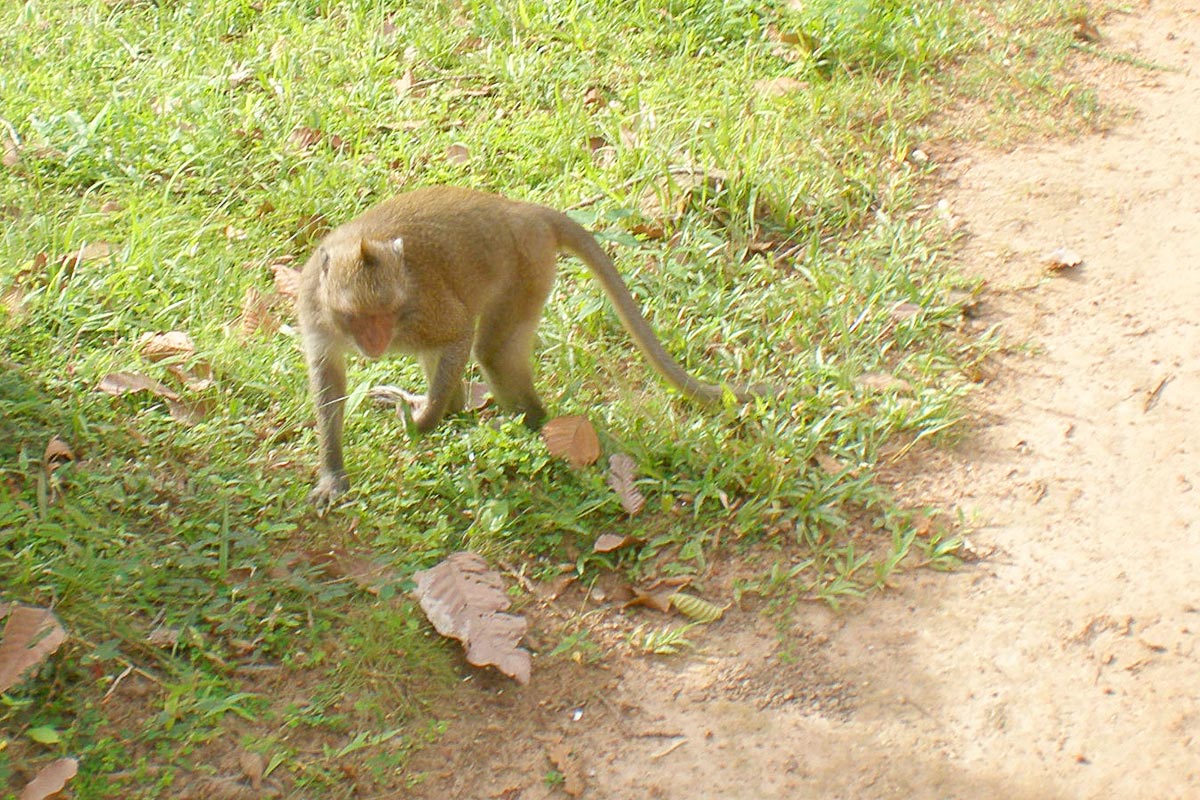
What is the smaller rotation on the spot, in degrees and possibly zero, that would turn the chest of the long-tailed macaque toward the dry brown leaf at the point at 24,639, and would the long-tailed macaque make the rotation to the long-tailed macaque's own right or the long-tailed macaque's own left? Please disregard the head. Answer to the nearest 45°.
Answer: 0° — it already faces it

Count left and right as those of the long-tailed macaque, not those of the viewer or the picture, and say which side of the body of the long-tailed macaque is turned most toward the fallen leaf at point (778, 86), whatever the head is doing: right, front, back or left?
back

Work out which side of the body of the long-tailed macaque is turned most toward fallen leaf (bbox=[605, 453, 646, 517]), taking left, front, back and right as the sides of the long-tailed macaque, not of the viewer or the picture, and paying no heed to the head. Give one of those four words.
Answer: left

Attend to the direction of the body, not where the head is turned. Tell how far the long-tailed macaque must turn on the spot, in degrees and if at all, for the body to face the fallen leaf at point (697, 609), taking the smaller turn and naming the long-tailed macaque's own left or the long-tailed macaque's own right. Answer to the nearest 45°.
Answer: approximately 90° to the long-tailed macaque's own left

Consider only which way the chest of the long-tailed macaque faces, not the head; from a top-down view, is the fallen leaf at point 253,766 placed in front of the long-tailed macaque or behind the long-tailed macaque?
in front

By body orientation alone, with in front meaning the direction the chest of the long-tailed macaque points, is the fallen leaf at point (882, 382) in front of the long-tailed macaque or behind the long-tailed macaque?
behind

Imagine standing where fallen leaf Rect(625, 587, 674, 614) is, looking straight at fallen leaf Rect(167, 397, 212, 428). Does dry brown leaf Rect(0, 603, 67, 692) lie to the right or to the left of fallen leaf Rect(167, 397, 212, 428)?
left

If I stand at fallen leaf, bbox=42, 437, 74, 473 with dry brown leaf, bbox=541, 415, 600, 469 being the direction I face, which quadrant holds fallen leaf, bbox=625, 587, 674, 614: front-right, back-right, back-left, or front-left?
front-right

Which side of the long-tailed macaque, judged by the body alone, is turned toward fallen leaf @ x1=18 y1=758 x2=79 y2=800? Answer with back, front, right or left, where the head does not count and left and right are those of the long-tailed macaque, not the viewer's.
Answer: front

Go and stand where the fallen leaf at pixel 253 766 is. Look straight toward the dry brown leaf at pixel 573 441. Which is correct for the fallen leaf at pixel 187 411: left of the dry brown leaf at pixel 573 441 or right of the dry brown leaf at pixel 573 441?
left

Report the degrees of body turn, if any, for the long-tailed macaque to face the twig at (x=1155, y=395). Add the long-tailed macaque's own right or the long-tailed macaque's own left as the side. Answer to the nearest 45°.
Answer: approximately 135° to the long-tailed macaque's own left

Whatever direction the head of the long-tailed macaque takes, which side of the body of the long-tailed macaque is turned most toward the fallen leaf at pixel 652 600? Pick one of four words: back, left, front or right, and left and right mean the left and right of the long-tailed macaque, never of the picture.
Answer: left

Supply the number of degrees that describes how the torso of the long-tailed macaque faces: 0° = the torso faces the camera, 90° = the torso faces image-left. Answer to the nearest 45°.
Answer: approximately 45°

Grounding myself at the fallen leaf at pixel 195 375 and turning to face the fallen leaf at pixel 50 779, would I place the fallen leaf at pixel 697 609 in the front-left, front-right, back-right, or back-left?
front-left

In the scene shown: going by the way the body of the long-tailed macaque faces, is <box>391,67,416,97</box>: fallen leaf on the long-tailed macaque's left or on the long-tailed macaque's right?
on the long-tailed macaque's right

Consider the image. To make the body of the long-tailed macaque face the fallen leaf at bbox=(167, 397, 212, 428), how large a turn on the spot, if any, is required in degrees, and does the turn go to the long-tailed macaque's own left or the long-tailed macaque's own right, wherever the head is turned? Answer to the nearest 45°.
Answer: approximately 45° to the long-tailed macaque's own right

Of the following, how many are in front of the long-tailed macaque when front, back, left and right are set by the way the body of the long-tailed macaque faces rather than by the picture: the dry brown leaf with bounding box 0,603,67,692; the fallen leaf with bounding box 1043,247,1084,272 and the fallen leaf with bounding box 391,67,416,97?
1
